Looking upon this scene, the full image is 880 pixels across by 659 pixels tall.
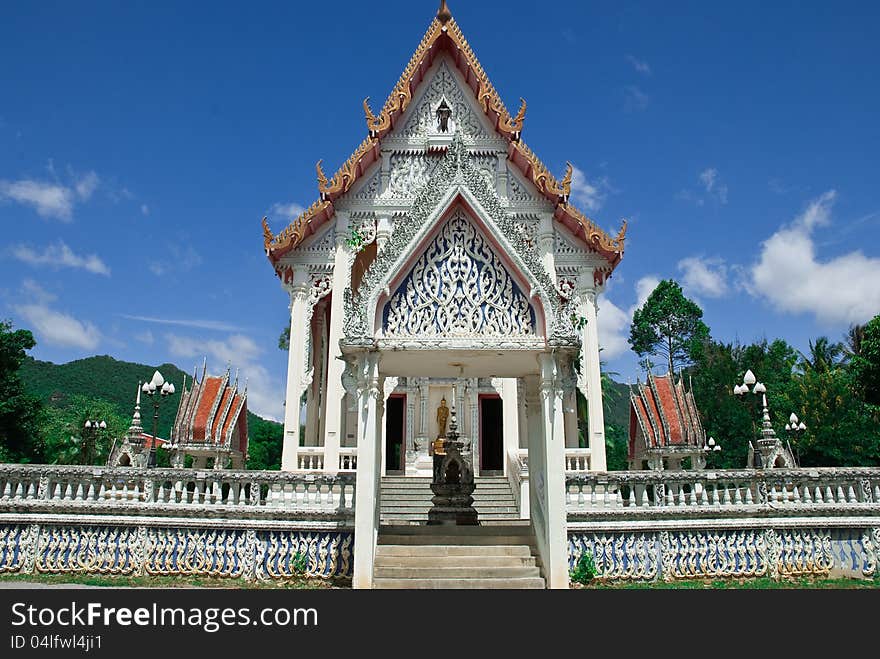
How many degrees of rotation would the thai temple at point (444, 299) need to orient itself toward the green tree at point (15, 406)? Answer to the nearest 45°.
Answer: approximately 135° to its right

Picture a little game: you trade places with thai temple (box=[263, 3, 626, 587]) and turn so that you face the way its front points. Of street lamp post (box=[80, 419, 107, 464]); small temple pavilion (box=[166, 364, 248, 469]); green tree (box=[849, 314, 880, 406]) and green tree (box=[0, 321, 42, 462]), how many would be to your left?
1

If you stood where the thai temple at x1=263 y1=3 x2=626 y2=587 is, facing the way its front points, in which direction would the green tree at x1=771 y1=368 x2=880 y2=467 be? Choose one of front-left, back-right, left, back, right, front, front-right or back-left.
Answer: back-left

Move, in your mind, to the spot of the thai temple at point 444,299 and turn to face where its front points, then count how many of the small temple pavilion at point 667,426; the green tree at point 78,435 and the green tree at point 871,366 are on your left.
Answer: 2

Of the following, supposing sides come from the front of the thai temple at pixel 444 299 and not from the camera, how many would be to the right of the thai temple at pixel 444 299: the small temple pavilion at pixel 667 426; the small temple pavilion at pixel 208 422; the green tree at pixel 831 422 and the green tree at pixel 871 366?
1

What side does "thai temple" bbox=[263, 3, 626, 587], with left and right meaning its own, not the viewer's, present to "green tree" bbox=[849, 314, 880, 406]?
left

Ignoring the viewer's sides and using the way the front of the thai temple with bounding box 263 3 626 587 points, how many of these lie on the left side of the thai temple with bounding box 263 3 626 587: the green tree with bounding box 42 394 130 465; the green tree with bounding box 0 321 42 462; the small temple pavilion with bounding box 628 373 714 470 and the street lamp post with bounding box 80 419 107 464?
1

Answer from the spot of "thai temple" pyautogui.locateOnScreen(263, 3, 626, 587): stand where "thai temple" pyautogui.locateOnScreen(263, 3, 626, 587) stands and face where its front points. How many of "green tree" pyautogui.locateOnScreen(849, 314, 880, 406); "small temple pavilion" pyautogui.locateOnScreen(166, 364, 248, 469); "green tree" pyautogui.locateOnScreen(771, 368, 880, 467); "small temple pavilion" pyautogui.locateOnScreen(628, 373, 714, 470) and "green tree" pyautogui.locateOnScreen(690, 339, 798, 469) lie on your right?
1

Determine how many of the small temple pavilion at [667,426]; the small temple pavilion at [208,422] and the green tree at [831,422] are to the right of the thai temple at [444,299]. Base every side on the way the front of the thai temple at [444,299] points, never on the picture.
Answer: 1

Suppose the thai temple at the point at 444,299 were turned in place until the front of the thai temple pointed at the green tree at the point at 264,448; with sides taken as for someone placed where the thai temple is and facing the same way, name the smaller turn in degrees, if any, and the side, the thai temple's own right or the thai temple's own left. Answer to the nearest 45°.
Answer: approximately 135° to the thai temple's own right

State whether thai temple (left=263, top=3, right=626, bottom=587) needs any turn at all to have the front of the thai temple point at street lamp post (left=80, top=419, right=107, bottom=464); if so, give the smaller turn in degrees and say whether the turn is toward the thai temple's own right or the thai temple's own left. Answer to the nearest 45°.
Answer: approximately 135° to the thai temple's own right

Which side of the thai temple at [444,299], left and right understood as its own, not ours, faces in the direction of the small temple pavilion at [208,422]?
right

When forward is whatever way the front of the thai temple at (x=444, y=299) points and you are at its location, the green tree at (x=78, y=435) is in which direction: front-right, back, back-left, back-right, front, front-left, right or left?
back-right

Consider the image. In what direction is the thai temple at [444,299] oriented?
toward the camera

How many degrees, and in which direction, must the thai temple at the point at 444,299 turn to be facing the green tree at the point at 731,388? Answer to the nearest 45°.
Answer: approximately 135° to its left

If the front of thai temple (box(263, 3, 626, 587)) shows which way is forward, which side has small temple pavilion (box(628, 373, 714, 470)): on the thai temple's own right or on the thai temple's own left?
on the thai temple's own left
